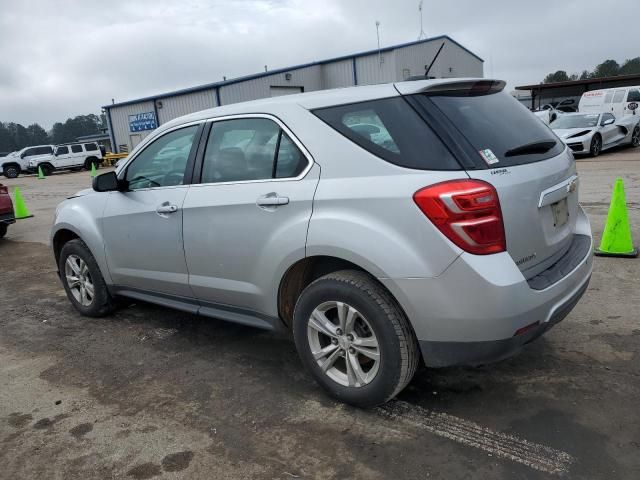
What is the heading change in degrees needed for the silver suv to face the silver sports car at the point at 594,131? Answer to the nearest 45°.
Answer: approximately 90° to its right

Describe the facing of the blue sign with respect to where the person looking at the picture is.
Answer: facing the viewer

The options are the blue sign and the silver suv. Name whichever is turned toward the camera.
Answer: the blue sign

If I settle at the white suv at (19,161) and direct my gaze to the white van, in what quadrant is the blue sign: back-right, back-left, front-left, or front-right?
front-left

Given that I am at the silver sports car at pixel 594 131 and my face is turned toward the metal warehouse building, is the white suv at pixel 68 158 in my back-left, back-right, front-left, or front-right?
front-left

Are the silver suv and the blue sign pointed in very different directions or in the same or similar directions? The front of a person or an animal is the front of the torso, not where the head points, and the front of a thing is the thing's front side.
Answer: very different directions

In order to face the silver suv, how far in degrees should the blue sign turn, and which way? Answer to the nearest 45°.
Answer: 0° — it already faces it

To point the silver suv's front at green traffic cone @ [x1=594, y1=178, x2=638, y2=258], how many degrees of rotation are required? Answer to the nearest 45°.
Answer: approximately 90° to its right

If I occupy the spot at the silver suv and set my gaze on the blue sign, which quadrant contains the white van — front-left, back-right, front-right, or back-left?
front-right

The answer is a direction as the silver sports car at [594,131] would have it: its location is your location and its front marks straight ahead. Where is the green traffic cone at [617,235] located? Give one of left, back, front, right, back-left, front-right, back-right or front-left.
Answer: front-left

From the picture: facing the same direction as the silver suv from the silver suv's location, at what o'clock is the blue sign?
The blue sign is roughly at 1 o'clock from the silver suv.

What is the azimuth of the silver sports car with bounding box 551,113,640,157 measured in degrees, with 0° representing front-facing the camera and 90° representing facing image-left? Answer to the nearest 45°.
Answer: approximately 45°

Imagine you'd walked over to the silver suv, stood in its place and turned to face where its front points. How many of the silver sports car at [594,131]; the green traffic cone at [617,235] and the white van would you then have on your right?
3

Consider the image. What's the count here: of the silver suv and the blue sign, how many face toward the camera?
1

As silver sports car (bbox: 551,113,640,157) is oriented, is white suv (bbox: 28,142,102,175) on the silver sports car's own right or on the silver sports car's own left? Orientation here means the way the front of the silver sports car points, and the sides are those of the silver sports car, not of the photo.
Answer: on the silver sports car's own right

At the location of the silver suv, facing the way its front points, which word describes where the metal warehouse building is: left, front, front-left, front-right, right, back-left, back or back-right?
front-right

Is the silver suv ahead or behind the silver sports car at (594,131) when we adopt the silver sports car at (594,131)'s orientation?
ahead
